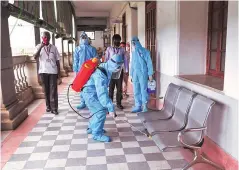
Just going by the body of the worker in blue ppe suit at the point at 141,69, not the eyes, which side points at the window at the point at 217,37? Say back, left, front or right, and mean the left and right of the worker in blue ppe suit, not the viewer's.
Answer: left

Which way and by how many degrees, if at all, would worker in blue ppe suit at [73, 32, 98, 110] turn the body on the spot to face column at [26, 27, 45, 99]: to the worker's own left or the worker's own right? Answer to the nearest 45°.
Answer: approximately 135° to the worker's own right

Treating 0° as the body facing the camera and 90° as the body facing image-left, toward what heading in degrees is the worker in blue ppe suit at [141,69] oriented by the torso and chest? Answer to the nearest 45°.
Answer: approximately 45°

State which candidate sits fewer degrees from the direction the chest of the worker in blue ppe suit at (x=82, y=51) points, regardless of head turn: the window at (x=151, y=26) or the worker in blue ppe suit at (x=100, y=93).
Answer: the worker in blue ppe suit

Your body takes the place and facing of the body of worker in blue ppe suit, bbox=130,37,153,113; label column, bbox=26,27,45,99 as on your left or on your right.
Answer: on your right

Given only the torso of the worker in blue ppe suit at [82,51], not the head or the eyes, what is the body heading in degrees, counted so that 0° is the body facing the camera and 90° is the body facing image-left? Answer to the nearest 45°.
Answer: approximately 0°
